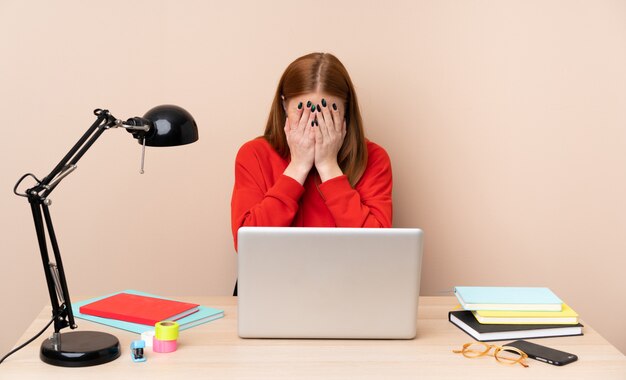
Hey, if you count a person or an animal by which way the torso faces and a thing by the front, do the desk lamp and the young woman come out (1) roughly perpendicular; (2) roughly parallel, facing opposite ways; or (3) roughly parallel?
roughly perpendicular

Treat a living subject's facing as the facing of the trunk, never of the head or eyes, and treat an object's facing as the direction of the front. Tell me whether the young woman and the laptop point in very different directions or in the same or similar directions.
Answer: very different directions

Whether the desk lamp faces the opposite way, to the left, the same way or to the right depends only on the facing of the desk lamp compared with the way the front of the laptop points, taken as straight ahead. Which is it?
to the right

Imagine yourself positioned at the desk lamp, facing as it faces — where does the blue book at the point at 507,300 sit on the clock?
The blue book is roughly at 12 o'clock from the desk lamp.

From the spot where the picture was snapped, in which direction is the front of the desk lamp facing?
facing to the right of the viewer

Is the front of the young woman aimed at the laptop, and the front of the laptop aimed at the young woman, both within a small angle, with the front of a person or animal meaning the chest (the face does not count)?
yes

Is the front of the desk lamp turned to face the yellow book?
yes

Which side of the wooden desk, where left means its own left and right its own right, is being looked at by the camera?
back

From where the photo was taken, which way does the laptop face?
away from the camera

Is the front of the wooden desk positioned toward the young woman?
yes
